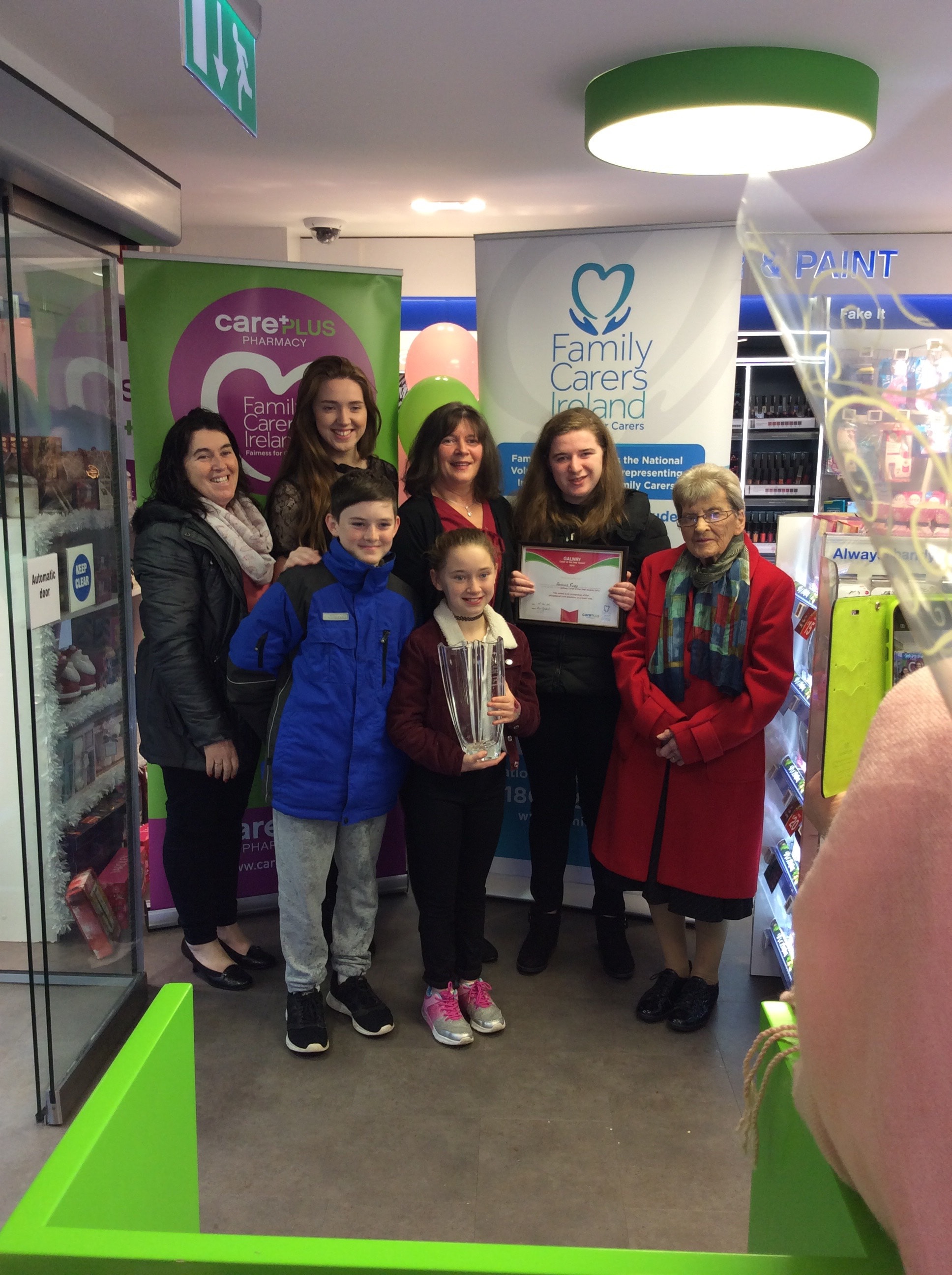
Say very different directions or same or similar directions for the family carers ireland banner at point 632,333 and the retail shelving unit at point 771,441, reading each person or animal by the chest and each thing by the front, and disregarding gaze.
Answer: same or similar directions

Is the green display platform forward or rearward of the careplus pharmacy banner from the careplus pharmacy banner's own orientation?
forward

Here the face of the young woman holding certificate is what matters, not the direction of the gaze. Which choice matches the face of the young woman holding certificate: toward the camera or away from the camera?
toward the camera

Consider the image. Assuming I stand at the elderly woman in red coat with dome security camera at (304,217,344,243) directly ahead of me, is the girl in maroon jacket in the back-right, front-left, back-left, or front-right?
front-left

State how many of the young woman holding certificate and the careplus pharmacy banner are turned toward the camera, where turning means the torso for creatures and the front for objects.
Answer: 2

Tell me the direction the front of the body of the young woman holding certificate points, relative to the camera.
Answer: toward the camera

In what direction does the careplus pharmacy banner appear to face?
toward the camera

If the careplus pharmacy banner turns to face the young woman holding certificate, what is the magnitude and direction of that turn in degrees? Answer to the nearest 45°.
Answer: approximately 45° to its left

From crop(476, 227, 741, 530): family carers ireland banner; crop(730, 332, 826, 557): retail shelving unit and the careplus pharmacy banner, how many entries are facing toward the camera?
3

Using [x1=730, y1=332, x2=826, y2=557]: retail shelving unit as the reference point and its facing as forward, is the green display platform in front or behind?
in front

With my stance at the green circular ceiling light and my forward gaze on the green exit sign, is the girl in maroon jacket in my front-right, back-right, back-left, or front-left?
front-right

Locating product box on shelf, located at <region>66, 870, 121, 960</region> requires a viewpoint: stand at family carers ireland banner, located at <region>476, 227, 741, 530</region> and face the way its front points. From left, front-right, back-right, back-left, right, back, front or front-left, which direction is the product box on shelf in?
front-right
